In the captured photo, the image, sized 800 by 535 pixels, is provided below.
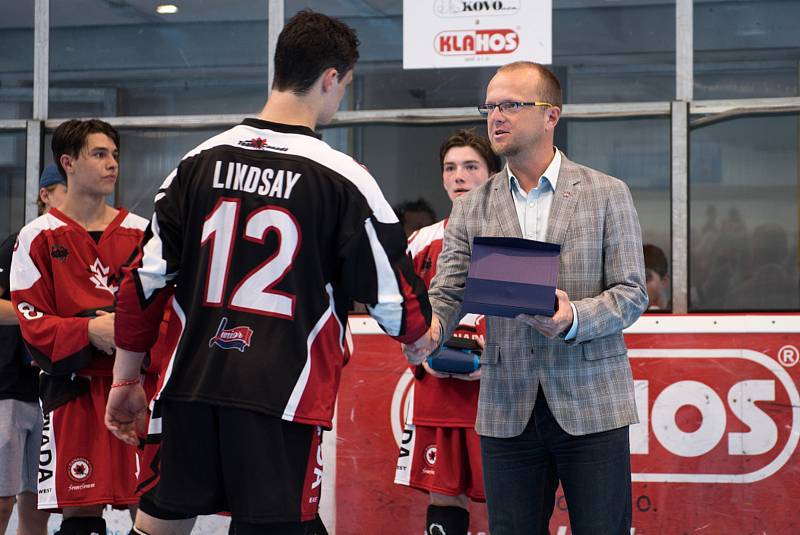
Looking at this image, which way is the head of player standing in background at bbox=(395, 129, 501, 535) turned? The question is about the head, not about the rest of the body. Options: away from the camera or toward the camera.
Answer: toward the camera

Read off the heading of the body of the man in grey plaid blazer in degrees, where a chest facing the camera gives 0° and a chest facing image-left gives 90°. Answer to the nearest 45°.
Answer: approximately 45°

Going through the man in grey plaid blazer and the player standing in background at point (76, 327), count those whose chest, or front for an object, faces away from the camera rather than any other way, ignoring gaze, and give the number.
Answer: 0

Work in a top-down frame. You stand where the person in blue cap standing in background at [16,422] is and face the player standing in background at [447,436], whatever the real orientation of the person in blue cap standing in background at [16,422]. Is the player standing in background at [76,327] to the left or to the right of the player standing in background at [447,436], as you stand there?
right

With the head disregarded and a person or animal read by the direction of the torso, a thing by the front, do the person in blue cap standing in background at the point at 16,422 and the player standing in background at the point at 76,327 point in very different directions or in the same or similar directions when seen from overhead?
same or similar directions

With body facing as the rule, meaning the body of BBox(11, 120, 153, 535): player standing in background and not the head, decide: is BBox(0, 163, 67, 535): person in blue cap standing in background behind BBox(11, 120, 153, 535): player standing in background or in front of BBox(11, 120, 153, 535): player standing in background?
behind

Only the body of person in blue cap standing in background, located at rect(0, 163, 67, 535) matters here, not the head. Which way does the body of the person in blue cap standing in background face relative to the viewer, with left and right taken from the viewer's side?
facing the viewer and to the right of the viewer

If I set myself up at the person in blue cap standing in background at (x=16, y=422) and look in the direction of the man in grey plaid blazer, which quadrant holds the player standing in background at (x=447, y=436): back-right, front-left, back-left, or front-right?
front-left

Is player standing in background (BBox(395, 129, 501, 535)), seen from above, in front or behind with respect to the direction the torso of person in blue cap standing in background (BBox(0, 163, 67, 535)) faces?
in front

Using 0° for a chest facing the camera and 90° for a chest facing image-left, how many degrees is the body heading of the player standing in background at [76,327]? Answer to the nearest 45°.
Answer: approximately 315°
